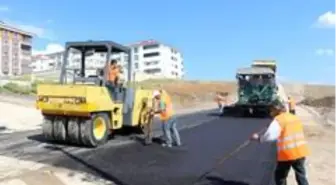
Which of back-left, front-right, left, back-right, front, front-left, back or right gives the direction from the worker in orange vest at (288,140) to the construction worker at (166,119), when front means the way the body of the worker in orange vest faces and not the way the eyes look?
front

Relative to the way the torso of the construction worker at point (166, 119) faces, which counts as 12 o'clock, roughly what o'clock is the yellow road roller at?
The yellow road roller is roughly at 12 o'clock from the construction worker.

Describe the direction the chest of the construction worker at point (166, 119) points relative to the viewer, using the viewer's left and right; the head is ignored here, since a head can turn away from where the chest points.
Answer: facing to the left of the viewer

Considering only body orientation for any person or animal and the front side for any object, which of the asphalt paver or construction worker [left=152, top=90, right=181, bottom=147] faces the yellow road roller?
the construction worker
